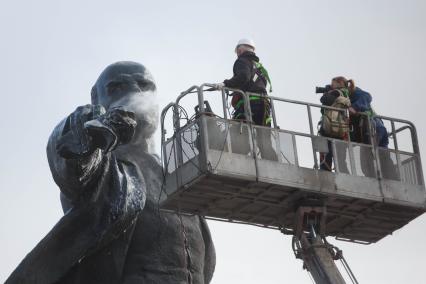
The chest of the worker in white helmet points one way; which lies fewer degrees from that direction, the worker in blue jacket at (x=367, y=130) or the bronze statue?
the bronze statue

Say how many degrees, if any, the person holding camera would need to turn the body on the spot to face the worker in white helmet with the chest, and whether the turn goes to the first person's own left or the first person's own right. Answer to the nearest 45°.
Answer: approximately 45° to the first person's own left

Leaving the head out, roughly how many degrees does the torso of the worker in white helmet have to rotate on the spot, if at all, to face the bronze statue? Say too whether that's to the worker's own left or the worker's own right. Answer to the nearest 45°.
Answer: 0° — they already face it

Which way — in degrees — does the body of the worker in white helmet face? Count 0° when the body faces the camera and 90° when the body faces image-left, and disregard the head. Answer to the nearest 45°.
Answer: approximately 135°

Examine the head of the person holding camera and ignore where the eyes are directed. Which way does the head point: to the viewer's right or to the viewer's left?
to the viewer's left

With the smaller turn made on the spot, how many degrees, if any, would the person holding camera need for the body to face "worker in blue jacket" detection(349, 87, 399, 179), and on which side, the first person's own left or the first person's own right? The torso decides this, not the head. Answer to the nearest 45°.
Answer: approximately 135° to the first person's own right

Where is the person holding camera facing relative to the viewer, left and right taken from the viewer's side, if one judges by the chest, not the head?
facing to the left of the viewer
